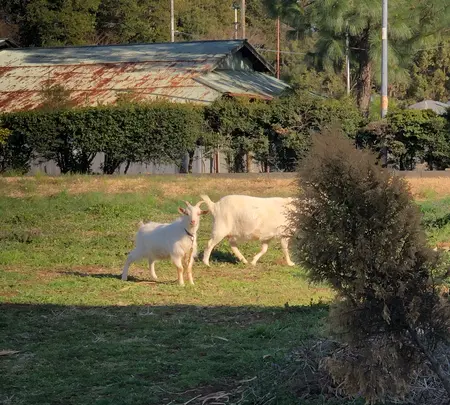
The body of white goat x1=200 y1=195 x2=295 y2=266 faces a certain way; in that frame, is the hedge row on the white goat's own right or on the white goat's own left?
on the white goat's own left

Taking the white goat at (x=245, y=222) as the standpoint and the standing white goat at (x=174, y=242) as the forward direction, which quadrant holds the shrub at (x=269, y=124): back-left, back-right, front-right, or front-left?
back-right

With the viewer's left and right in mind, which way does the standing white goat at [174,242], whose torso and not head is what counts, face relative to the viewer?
facing the viewer and to the right of the viewer

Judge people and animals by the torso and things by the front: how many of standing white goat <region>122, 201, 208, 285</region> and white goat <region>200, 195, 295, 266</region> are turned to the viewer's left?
0

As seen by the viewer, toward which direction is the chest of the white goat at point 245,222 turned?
to the viewer's right

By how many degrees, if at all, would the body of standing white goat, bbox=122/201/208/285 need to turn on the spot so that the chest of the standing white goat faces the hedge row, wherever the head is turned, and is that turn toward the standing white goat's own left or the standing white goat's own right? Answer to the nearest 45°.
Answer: approximately 135° to the standing white goat's own left

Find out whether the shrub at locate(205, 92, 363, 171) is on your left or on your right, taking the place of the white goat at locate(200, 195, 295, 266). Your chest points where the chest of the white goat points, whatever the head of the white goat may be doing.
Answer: on your left

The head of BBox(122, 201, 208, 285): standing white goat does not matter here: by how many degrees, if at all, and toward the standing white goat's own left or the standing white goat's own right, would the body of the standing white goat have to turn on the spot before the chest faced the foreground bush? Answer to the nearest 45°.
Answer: approximately 45° to the standing white goat's own right

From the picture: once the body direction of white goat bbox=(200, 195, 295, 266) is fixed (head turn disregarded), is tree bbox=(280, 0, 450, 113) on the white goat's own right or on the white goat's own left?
on the white goat's own left

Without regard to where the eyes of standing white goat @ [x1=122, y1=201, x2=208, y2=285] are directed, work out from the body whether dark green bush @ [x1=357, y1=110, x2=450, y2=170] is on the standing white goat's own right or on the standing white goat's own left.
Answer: on the standing white goat's own left
